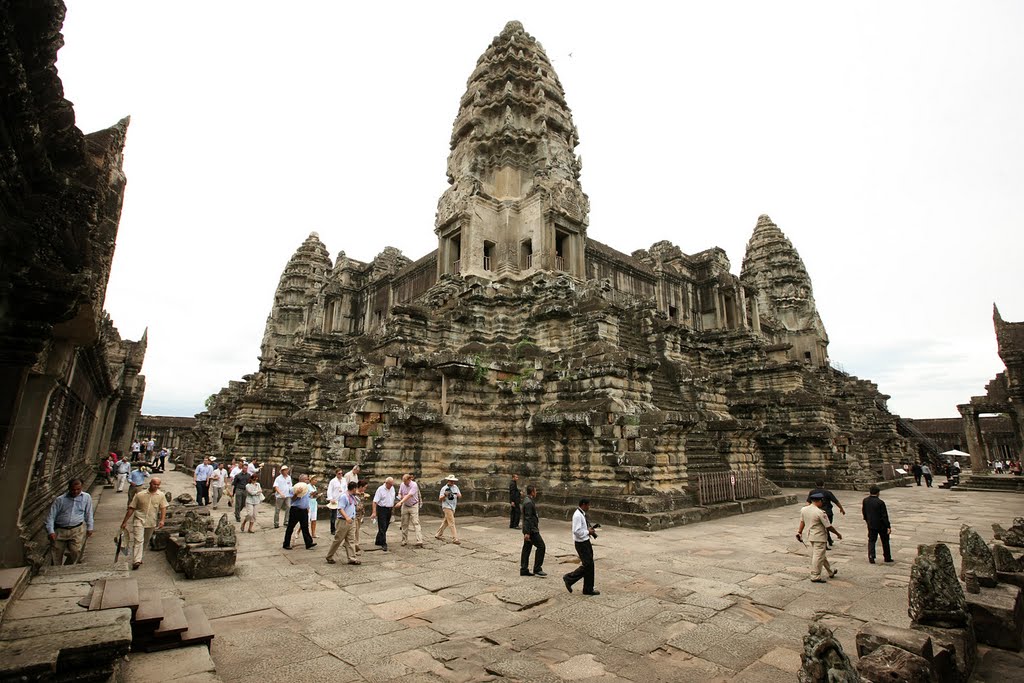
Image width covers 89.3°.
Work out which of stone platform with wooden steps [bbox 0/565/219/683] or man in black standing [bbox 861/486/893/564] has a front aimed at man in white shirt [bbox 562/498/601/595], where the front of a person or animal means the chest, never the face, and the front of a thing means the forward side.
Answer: the stone platform with wooden steps

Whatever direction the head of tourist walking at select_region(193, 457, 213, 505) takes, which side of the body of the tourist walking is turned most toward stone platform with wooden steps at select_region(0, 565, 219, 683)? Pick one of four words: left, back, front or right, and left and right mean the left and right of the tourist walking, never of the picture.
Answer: front

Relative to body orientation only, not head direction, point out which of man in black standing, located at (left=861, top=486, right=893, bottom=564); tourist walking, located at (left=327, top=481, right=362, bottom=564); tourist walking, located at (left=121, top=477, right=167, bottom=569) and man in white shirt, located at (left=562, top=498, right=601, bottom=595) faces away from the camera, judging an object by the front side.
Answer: man in black standing, located at (left=861, top=486, right=893, bottom=564)

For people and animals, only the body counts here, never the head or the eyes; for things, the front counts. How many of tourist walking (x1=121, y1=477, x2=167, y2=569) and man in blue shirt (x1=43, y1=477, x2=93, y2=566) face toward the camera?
2

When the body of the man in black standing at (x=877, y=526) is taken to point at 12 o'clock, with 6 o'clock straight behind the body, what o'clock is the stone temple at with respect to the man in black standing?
The stone temple is roughly at 10 o'clock from the man in black standing.

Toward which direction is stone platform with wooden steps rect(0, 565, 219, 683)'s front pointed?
to the viewer's right

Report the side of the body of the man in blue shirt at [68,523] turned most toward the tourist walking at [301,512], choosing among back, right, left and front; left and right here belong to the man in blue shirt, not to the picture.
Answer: left

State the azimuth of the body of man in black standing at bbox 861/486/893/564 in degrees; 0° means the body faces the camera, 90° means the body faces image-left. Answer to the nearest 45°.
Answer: approximately 180°

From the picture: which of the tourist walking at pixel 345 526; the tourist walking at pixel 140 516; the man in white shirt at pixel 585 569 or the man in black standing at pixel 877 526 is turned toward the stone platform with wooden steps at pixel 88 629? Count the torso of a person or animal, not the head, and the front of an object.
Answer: the tourist walking at pixel 140 516

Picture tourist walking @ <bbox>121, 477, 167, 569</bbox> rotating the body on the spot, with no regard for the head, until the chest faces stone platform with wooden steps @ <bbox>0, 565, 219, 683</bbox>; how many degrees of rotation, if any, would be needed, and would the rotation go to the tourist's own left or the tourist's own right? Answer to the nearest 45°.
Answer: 0° — they already face it

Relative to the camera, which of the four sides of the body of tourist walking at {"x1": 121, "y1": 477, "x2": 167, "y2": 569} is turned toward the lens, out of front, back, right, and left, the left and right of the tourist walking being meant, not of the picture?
front

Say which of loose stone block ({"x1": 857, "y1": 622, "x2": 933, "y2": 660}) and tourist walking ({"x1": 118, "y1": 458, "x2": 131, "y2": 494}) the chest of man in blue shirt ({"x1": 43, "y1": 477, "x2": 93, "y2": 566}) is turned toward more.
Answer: the loose stone block

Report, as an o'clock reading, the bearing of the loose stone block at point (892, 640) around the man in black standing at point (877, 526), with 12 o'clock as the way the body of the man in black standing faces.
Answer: The loose stone block is roughly at 6 o'clock from the man in black standing.
